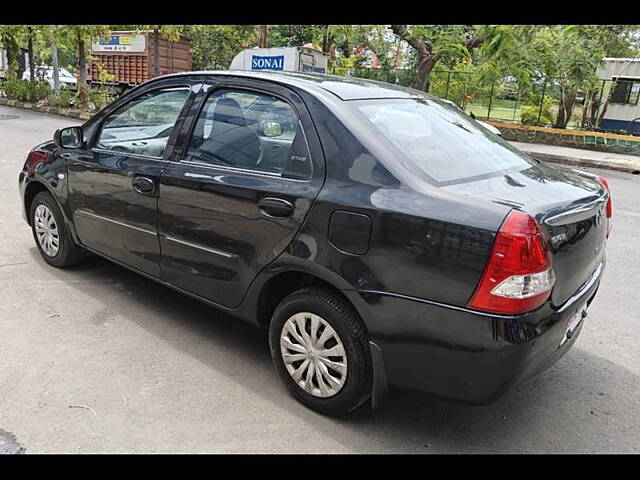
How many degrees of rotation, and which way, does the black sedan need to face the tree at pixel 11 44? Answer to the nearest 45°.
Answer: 0° — it already faces it

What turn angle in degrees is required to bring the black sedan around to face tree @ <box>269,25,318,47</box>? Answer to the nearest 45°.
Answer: approximately 45° to its right

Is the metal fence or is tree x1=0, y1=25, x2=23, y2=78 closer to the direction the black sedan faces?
the tree

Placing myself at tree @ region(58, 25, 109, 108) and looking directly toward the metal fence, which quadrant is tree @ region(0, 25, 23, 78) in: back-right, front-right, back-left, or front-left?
back-left

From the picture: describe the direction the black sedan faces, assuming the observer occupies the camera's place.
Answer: facing away from the viewer and to the left of the viewer

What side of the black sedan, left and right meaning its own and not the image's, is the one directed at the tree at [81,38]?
front

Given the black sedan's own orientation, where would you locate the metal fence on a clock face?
The metal fence is roughly at 2 o'clock from the black sedan.
